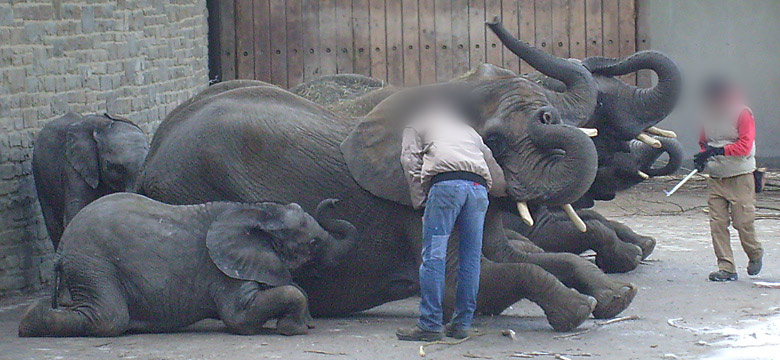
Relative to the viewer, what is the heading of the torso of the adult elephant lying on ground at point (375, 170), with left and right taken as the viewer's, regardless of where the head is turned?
facing to the right of the viewer

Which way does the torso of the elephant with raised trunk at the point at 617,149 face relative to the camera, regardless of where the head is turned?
to the viewer's right

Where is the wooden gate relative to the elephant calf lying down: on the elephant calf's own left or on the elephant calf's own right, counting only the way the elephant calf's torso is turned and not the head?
on the elephant calf's own left

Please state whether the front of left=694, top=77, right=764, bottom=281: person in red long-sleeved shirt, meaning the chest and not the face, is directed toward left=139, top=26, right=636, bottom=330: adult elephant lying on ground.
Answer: yes

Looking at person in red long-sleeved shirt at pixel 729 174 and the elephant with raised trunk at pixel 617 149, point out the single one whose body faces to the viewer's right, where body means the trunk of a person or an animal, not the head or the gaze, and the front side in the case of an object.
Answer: the elephant with raised trunk

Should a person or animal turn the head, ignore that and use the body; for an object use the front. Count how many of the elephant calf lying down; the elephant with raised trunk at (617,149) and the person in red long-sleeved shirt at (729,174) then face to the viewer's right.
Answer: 2

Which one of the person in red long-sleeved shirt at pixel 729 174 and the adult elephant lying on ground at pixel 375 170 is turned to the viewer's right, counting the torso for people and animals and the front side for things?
the adult elephant lying on ground

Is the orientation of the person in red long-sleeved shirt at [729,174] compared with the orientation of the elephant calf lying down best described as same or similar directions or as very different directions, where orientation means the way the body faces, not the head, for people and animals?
very different directions

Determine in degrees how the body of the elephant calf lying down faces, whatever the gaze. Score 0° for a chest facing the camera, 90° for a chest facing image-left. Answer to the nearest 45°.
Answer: approximately 270°

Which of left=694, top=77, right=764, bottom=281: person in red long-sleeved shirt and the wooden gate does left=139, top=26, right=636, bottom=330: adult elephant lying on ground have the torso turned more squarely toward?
the person in red long-sleeved shirt

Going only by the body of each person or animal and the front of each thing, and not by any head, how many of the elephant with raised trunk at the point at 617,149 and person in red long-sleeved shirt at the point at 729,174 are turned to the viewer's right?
1

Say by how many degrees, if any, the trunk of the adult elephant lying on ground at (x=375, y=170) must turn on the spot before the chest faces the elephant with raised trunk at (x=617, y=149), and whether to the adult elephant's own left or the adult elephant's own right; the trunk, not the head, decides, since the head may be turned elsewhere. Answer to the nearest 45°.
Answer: approximately 45° to the adult elephant's own left

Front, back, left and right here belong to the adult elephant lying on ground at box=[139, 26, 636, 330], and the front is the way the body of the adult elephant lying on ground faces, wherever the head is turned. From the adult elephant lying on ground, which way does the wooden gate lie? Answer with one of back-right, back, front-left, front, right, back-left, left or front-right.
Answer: left

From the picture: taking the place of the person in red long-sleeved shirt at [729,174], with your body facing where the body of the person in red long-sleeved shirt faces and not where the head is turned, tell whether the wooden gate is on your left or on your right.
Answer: on your right
